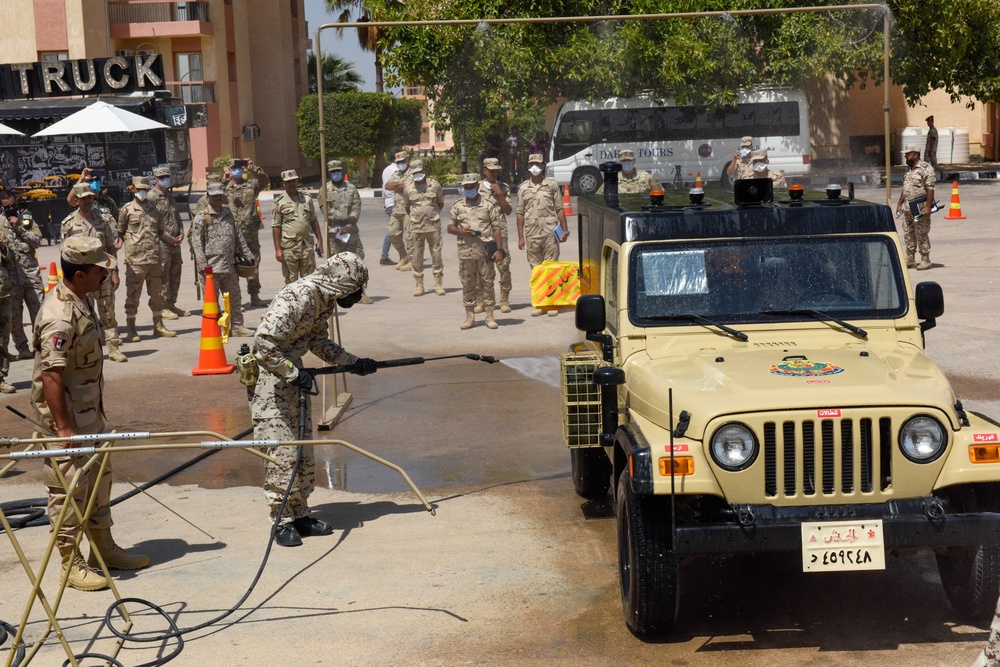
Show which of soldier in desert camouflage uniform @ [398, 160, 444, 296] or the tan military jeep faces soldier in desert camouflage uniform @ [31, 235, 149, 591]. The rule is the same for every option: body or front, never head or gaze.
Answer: soldier in desert camouflage uniform @ [398, 160, 444, 296]

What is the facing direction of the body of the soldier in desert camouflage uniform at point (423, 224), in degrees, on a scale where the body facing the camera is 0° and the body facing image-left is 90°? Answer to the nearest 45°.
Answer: approximately 0°

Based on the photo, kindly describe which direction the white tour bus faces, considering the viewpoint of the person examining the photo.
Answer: facing to the left of the viewer

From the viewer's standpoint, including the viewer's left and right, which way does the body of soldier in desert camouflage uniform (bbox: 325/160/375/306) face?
facing the viewer

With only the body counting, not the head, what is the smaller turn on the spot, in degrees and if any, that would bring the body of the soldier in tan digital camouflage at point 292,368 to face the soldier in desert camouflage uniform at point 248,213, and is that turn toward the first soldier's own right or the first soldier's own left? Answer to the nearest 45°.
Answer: approximately 90° to the first soldier's own left

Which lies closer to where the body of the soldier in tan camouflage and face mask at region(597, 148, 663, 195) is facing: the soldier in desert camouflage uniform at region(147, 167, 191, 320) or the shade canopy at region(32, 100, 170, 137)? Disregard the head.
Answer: the soldier in desert camouflage uniform

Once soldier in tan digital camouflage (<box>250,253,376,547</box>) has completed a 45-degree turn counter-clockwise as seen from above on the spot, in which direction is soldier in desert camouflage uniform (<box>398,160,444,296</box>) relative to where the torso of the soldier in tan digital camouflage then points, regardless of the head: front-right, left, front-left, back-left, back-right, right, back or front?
front-left

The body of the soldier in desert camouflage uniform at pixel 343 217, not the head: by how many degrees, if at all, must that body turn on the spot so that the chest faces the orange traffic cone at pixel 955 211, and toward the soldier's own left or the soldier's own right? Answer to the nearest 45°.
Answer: approximately 135° to the soldier's own left

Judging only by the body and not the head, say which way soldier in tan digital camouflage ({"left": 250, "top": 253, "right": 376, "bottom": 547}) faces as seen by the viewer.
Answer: to the viewer's right

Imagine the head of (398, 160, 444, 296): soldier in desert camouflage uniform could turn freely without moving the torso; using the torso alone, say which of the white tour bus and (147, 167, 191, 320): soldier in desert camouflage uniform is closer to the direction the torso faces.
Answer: the soldier in desert camouflage uniform

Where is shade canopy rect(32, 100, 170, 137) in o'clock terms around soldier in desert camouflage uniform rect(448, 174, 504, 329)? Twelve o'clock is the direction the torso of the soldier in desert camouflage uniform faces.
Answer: The shade canopy is roughly at 5 o'clock from the soldier in desert camouflage uniform.
